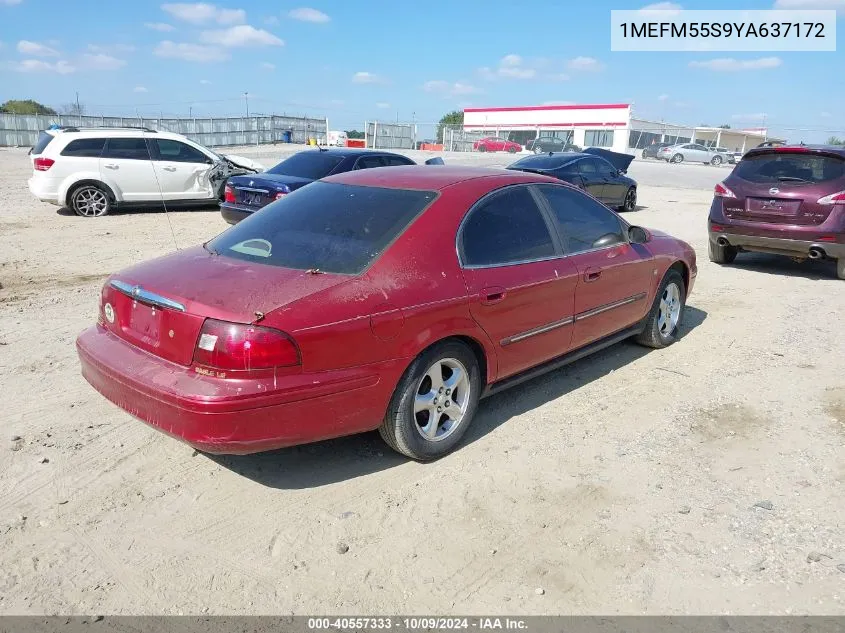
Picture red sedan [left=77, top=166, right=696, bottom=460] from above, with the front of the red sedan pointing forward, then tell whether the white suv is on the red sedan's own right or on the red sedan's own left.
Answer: on the red sedan's own left

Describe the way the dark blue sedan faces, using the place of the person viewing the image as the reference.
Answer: facing away from the viewer and to the right of the viewer

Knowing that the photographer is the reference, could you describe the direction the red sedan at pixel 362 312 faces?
facing away from the viewer and to the right of the viewer

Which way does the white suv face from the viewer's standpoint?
to the viewer's right

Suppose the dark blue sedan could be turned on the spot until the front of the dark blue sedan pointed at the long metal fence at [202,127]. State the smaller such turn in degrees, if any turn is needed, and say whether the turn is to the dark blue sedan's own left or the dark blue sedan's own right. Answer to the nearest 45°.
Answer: approximately 45° to the dark blue sedan's own left

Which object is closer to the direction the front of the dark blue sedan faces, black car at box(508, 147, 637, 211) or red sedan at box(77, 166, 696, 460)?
the black car

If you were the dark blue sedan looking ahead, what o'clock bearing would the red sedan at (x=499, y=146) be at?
The red sedan is roughly at 11 o'clock from the dark blue sedan.

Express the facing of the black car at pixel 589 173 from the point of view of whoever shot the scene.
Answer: facing away from the viewer and to the right of the viewer

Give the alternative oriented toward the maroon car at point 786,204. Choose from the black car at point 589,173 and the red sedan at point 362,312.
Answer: the red sedan
